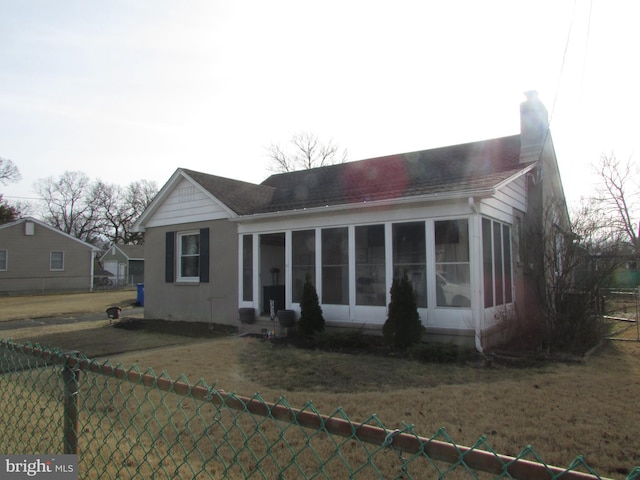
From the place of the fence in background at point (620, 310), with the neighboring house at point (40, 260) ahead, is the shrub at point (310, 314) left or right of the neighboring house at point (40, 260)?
left

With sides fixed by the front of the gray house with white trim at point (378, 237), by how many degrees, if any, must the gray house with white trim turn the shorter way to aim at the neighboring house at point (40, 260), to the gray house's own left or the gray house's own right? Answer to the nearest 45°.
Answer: approximately 90° to the gray house's own right

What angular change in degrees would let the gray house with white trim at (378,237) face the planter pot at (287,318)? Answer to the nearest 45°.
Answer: approximately 45° to its right

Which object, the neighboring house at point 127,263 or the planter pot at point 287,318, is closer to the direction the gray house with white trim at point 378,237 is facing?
the planter pot

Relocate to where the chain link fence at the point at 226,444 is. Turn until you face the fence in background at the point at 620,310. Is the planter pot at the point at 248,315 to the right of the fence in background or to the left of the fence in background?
left

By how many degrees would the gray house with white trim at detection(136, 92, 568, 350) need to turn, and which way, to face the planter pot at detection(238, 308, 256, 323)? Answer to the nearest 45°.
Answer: approximately 45° to its right

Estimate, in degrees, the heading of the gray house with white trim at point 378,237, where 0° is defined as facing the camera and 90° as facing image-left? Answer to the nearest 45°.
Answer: approximately 45°

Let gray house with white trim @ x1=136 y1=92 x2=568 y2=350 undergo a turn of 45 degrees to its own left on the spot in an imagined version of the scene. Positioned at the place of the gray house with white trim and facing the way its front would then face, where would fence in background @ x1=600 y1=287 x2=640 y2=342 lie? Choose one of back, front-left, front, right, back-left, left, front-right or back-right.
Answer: left

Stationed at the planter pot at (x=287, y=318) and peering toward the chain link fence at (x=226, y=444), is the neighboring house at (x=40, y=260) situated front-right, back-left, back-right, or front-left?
back-right
